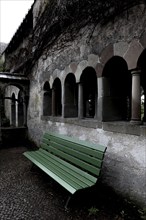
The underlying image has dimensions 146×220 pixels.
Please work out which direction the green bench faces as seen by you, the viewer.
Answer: facing the viewer and to the left of the viewer
